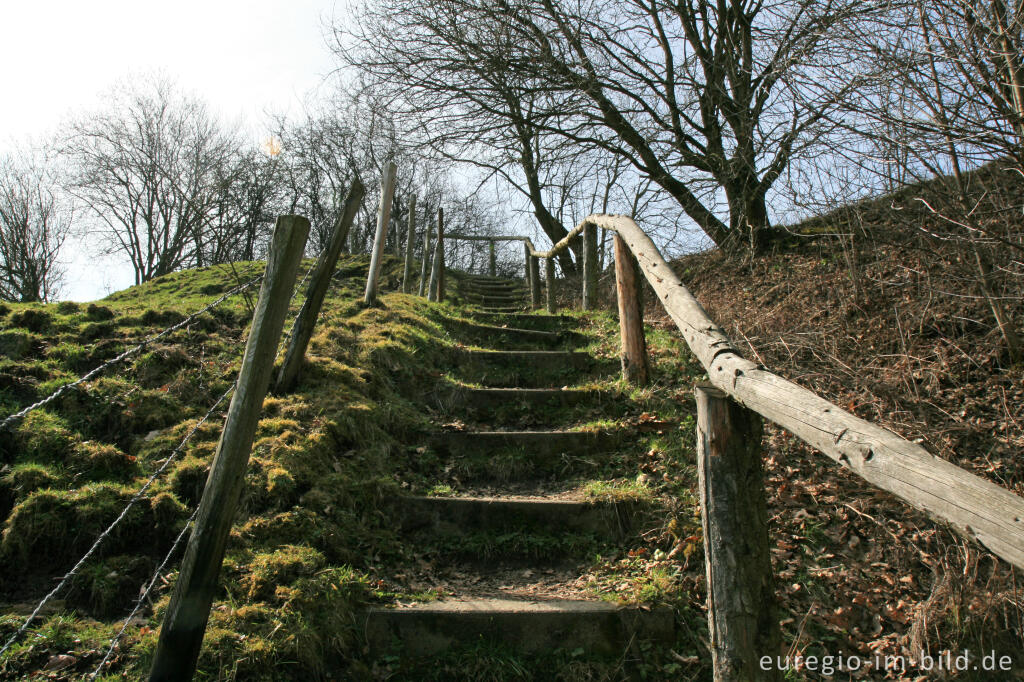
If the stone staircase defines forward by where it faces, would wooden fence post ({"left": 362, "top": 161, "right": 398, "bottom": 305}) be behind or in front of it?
behind

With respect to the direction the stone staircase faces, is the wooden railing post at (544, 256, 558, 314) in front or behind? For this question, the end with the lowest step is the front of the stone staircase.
behind

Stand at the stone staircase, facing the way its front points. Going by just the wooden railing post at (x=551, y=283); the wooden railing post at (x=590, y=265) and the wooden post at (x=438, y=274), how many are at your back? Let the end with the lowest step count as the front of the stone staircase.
3

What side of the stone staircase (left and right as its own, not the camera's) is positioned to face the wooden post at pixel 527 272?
back

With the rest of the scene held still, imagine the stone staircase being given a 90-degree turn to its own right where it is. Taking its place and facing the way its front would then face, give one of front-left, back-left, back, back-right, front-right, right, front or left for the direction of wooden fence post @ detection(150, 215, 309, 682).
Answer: front-left

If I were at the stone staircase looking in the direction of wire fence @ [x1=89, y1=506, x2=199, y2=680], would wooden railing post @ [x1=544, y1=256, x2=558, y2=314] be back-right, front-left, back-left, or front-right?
back-right

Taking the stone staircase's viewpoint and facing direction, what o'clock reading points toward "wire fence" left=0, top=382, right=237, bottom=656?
The wire fence is roughly at 2 o'clock from the stone staircase.

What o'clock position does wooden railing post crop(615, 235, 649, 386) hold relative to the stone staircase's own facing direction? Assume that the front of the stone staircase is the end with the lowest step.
The wooden railing post is roughly at 7 o'clock from the stone staircase.

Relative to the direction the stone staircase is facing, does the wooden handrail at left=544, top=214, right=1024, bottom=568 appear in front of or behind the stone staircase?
in front

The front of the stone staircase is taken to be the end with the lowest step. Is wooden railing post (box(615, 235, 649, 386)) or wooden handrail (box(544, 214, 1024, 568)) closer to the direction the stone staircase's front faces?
the wooden handrail

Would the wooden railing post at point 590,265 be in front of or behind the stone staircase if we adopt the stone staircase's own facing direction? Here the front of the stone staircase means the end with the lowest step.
behind

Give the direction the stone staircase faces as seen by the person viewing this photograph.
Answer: facing the viewer

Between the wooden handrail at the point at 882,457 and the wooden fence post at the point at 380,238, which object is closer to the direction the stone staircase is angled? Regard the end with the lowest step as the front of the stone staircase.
the wooden handrail

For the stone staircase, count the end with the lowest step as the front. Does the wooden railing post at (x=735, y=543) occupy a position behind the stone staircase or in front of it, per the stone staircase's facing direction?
in front
